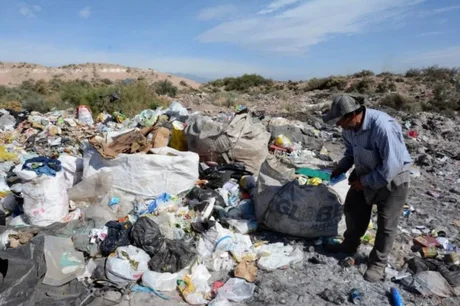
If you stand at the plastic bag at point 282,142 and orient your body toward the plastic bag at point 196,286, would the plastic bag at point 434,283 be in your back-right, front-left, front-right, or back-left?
front-left

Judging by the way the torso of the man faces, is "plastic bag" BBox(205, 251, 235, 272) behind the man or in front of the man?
in front

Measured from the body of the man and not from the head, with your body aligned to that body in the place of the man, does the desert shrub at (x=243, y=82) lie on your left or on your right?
on your right

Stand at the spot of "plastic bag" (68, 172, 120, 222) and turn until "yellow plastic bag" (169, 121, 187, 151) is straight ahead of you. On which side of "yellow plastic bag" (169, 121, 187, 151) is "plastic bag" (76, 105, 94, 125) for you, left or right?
left

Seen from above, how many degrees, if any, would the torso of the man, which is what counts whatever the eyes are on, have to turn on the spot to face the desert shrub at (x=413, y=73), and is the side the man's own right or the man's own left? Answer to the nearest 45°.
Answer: approximately 135° to the man's own right

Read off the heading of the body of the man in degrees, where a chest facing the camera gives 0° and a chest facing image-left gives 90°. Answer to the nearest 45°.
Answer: approximately 45°

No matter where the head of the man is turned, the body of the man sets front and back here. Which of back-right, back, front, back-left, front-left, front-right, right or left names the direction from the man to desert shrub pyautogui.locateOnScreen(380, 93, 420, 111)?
back-right

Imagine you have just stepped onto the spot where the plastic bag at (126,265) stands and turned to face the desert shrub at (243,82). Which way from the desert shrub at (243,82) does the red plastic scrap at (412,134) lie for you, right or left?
right

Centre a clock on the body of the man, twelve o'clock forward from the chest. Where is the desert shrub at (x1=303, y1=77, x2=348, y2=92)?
The desert shrub is roughly at 4 o'clock from the man.

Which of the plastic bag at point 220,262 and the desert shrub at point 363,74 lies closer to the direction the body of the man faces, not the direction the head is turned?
the plastic bag

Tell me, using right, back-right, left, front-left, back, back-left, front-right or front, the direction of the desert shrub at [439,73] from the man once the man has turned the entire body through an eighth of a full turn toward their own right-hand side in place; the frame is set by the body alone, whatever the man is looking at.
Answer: right

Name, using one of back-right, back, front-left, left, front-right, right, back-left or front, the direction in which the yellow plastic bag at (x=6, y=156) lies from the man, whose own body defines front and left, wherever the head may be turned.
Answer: front-right

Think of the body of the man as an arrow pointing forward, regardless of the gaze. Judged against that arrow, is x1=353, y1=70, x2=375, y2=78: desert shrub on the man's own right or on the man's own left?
on the man's own right

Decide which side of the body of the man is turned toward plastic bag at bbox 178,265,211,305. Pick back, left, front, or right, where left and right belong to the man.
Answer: front
